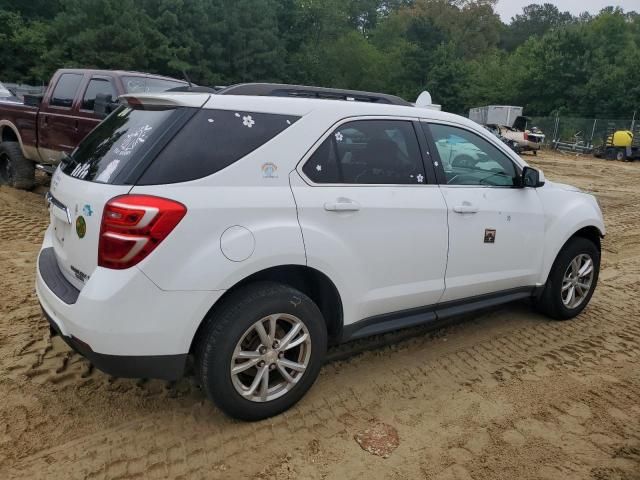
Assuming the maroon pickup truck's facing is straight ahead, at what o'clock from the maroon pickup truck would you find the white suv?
The white suv is roughly at 1 o'clock from the maroon pickup truck.

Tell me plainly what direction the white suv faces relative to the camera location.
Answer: facing away from the viewer and to the right of the viewer

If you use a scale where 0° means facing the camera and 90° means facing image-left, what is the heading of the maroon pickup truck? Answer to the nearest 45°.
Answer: approximately 315°

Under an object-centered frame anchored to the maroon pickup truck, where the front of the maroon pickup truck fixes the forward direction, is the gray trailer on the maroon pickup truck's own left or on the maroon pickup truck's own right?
on the maroon pickup truck's own left

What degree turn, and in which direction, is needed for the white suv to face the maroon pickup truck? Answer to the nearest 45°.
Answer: approximately 90° to its left

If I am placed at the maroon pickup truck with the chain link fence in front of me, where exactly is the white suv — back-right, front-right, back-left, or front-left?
back-right

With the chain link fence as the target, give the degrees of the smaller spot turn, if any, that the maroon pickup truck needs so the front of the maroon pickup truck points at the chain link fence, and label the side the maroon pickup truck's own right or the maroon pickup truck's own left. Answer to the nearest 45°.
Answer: approximately 90° to the maroon pickup truck's own left

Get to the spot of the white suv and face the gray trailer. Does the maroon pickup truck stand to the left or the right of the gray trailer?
left

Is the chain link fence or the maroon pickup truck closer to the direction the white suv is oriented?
the chain link fence

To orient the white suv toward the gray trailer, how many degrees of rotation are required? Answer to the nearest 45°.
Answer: approximately 45° to its left

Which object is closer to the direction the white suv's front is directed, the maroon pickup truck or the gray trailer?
the gray trailer

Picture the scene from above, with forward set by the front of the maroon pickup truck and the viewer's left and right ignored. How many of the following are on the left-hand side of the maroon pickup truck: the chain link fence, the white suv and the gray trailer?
2
